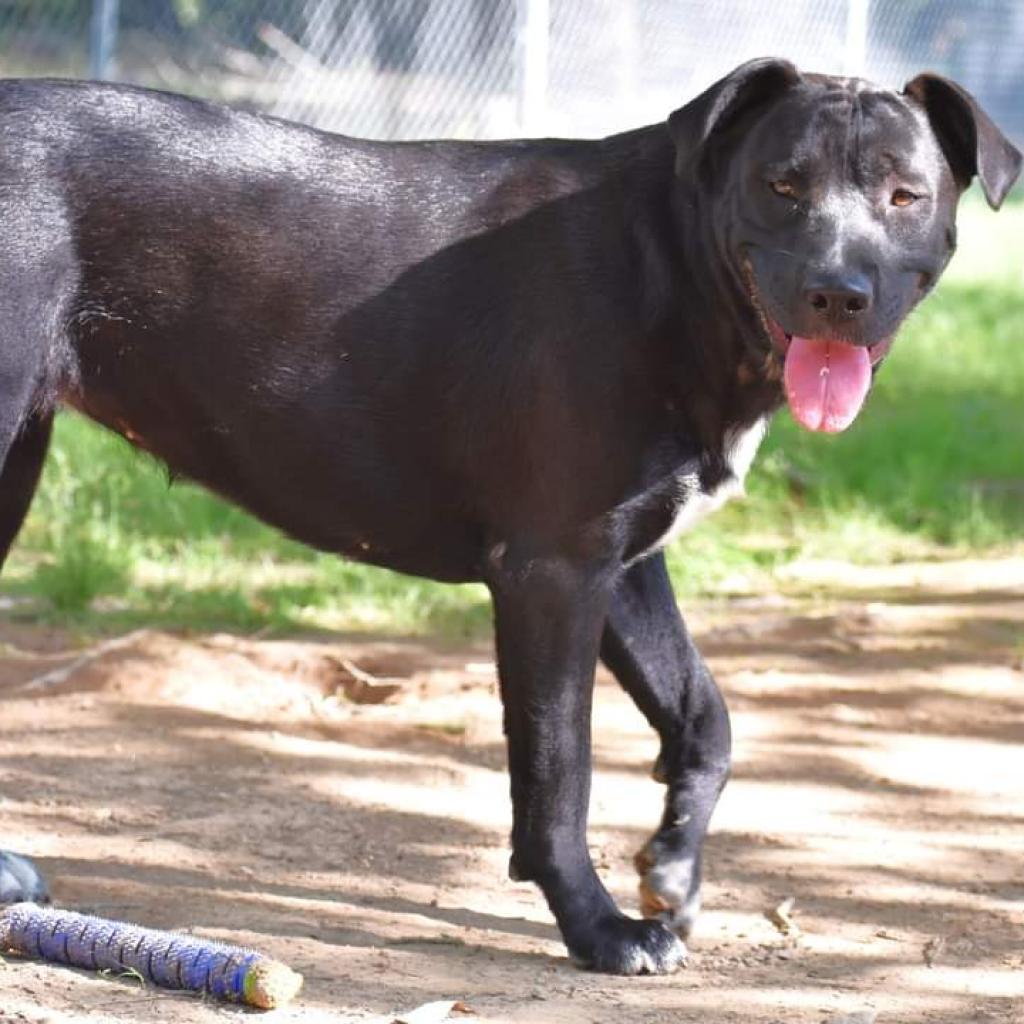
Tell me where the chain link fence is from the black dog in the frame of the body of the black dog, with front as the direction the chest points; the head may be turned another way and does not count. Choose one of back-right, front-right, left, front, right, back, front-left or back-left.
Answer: left

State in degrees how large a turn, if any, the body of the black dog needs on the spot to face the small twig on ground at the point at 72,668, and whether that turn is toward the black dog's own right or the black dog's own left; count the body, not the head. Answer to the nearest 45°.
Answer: approximately 135° to the black dog's own left

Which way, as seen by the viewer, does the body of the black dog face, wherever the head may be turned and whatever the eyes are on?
to the viewer's right

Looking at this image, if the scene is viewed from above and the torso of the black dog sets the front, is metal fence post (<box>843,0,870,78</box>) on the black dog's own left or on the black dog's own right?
on the black dog's own left
